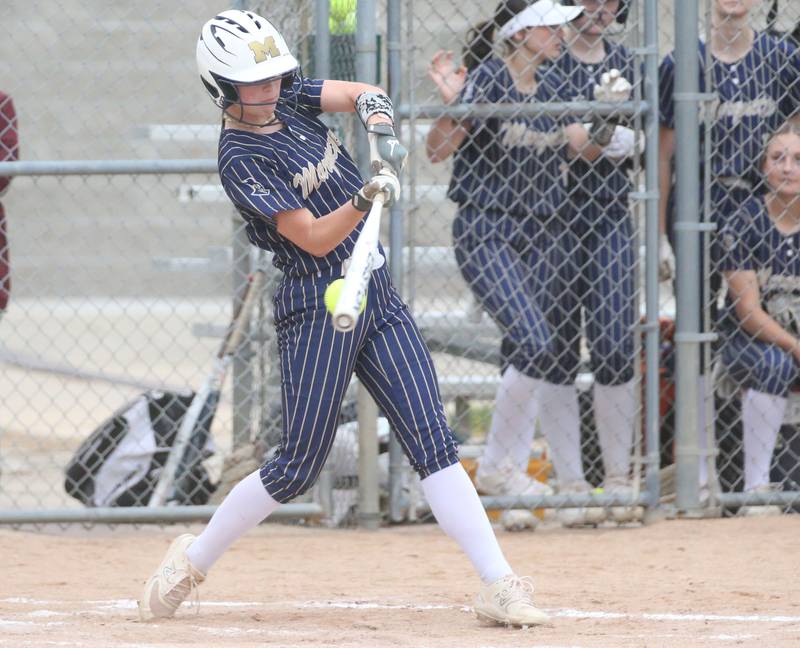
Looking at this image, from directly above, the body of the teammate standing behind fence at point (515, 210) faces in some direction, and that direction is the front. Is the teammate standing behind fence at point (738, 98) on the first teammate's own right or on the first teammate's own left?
on the first teammate's own left

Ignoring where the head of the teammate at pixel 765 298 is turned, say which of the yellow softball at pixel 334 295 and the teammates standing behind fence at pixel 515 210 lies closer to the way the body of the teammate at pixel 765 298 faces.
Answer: the yellow softball

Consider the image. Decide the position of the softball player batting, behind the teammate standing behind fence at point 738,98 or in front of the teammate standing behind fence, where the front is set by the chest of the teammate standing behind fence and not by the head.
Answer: in front

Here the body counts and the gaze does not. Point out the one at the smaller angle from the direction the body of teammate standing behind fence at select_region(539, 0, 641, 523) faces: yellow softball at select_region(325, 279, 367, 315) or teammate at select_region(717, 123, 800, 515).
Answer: the yellow softball

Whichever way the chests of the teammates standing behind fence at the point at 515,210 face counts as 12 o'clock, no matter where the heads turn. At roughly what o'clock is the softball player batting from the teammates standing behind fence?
The softball player batting is roughly at 2 o'clock from the teammates standing behind fence.

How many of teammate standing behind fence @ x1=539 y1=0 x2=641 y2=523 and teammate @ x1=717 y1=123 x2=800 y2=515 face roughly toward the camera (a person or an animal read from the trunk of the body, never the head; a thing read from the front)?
2

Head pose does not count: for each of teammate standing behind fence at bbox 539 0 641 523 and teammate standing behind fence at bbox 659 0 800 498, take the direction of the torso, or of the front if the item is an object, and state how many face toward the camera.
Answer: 2
